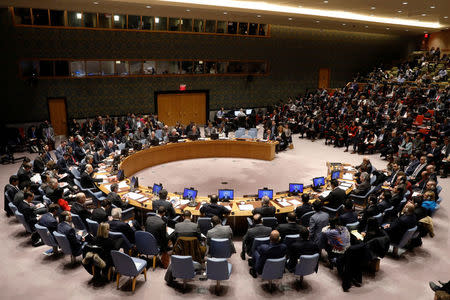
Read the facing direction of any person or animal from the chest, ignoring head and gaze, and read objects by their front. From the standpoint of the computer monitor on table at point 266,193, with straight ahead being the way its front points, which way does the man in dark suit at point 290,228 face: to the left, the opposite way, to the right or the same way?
the opposite way

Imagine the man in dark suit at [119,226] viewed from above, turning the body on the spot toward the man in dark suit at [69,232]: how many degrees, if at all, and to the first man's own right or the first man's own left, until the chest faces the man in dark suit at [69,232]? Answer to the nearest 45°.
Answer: approximately 90° to the first man's own left

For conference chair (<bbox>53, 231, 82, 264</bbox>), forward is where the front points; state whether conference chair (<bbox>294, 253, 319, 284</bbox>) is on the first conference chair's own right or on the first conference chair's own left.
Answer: on the first conference chair's own right

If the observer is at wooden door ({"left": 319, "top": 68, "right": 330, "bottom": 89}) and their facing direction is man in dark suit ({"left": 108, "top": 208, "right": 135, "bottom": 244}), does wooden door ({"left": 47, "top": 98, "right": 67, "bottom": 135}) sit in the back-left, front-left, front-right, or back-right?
front-right

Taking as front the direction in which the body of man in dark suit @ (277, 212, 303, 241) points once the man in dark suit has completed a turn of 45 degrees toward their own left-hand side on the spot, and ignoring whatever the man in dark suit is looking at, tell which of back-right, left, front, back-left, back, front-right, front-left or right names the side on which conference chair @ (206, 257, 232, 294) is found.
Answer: left

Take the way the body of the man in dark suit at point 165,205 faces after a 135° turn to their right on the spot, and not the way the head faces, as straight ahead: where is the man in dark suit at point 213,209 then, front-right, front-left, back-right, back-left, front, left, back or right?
front-left

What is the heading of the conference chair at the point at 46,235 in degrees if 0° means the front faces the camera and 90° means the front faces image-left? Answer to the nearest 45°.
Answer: approximately 225°

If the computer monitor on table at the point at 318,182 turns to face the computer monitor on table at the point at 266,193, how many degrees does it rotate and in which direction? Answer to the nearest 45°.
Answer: approximately 90° to its right

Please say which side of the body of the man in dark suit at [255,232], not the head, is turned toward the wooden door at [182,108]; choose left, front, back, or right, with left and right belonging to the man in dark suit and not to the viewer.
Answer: front

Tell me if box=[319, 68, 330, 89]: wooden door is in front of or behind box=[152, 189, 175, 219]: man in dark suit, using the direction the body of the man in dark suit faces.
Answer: in front

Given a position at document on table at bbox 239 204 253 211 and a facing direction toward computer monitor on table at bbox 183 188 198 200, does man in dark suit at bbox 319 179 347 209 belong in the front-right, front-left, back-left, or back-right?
back-right

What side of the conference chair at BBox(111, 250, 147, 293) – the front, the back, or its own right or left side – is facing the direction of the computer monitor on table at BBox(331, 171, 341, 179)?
front

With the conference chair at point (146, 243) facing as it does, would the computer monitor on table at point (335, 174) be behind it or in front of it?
in front

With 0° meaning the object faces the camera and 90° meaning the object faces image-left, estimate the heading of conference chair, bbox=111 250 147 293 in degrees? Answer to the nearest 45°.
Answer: approximately 225°

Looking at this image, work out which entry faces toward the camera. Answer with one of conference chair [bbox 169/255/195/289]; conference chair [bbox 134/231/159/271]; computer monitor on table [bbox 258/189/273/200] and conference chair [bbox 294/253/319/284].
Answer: the computer monitor on table
